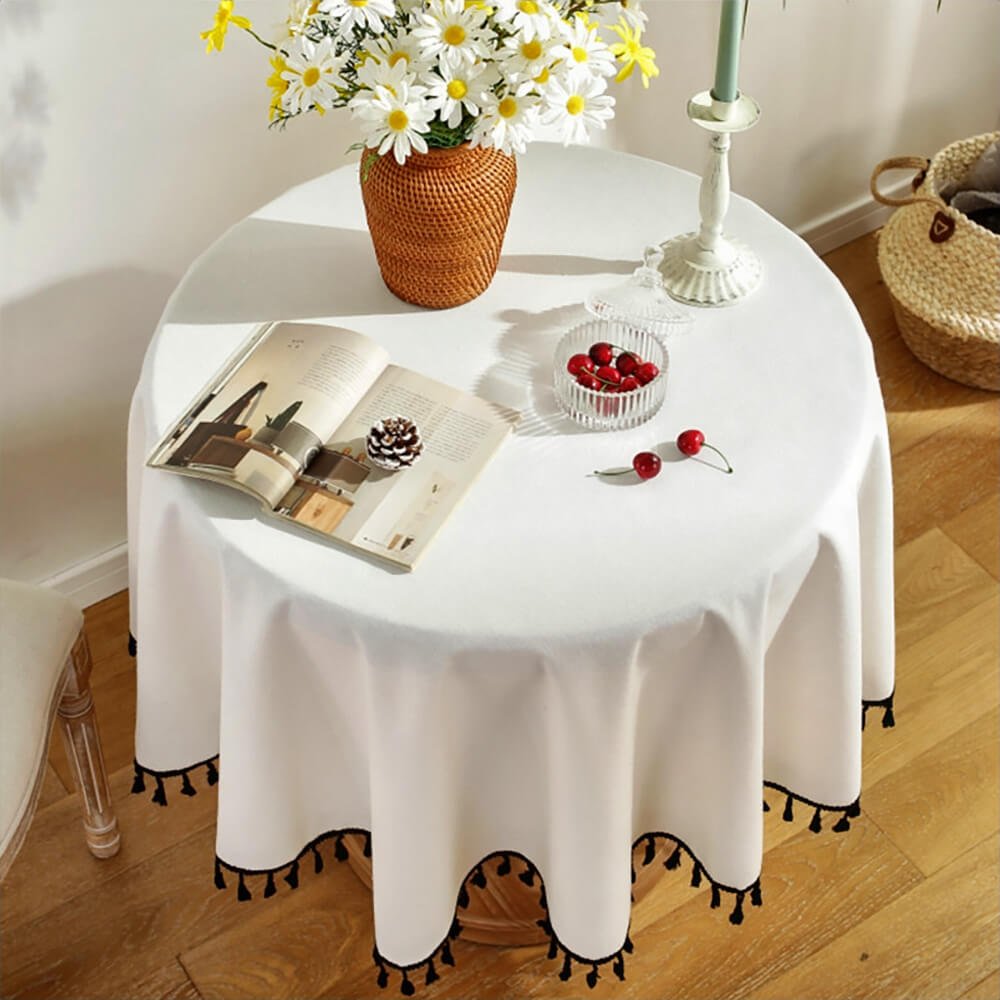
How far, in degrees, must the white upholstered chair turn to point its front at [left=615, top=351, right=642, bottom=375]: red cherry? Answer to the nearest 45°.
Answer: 0° — it already faces it

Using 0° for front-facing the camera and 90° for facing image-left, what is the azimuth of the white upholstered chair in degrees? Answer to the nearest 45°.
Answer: approximately 270°
